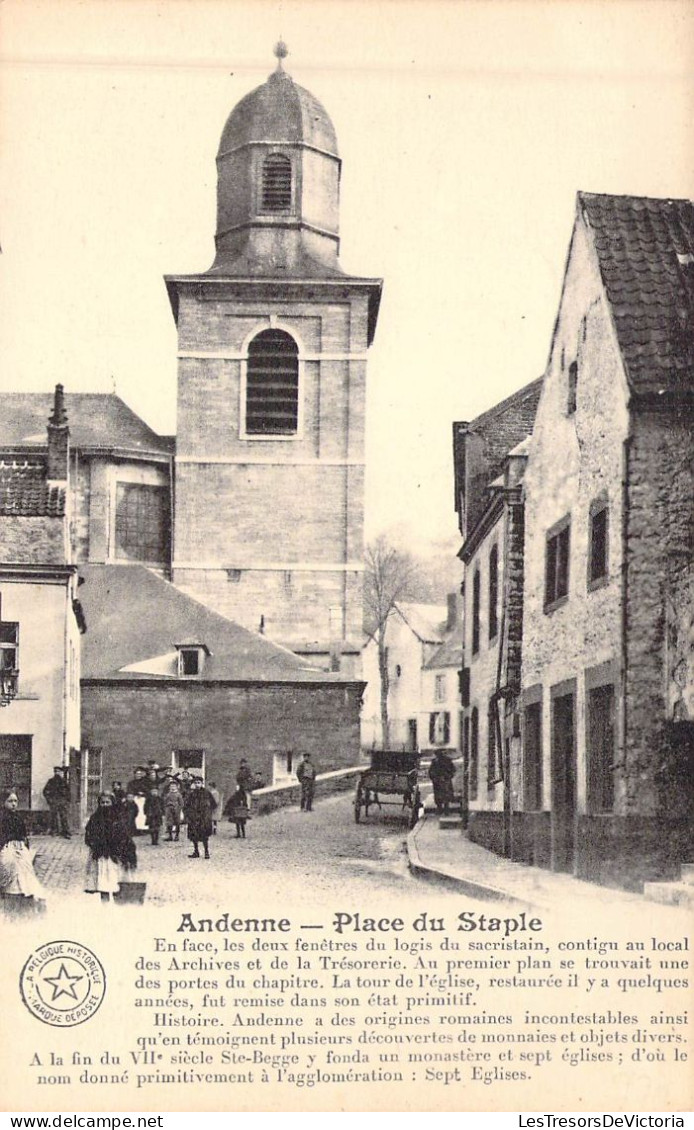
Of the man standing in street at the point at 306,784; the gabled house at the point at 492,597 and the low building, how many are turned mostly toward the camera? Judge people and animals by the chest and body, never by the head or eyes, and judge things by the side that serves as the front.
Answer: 2

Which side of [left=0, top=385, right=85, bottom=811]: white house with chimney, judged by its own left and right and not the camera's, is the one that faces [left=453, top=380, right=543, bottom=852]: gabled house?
left

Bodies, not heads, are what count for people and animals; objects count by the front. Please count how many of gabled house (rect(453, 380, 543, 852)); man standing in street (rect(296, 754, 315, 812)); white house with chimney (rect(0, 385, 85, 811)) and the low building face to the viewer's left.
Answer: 1

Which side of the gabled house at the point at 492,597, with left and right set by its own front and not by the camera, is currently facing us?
left

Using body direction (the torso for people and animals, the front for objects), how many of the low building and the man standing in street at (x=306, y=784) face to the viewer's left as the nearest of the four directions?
0

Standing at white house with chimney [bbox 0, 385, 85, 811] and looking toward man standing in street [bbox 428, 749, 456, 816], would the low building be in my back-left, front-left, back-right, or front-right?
front-left

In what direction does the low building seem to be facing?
toward the camera

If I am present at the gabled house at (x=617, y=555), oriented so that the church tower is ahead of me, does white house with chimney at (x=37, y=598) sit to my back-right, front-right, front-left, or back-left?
front-left
